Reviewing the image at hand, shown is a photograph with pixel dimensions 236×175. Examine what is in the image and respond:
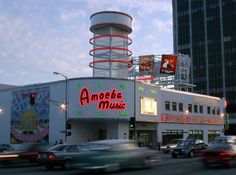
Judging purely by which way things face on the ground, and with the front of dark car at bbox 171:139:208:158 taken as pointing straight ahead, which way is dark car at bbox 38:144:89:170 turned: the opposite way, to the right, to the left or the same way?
the opposite way

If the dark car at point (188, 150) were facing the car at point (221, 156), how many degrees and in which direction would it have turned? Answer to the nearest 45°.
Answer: approximately 45° to its left

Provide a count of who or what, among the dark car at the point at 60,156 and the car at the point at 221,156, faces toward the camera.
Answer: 0

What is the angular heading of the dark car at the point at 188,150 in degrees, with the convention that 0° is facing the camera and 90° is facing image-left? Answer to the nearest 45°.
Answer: approximately 45°

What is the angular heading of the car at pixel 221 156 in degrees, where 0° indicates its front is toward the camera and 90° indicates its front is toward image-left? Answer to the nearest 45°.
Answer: approximately 225°

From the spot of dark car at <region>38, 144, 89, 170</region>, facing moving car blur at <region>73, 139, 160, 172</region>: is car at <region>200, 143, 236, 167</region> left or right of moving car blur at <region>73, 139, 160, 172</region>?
left

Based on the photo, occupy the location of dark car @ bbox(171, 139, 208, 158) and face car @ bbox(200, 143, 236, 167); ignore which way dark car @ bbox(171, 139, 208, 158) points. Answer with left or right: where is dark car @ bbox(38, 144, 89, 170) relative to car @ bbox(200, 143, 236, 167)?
right

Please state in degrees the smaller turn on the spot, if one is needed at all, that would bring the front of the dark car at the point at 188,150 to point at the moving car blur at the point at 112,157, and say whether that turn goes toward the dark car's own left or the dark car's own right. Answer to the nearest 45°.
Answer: approximately 45° to the dark car's own left
